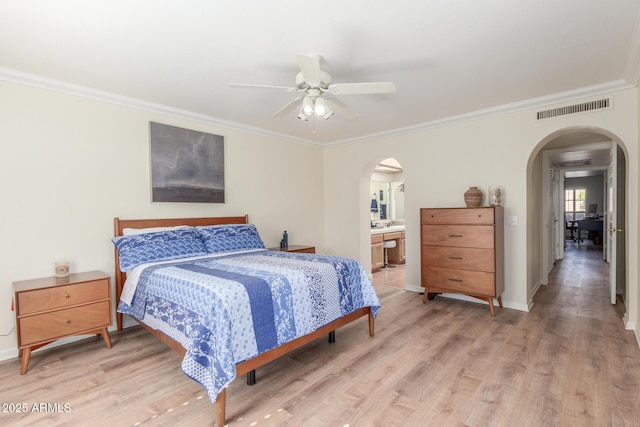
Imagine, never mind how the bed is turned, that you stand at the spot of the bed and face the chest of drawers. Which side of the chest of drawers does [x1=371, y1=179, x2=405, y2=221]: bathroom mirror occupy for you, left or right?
left

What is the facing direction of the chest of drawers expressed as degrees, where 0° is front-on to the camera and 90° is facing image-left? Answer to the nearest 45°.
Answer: approximately 45°

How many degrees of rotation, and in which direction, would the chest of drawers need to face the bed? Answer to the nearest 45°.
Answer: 0° — it already faces it

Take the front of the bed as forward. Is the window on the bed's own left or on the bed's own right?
on the bed's own left

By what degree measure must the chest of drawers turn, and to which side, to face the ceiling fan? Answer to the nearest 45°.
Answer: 0° — it already faces it

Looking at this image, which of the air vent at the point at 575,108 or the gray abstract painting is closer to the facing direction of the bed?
the air vent

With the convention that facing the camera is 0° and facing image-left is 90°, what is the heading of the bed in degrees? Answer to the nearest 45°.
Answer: approximately 315°

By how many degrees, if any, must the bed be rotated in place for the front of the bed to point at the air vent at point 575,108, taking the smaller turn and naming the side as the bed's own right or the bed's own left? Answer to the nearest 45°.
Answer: approximately 45° to the bed's own left

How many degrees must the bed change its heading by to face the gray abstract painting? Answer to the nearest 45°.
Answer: approximately 135° to its left
